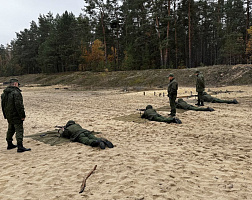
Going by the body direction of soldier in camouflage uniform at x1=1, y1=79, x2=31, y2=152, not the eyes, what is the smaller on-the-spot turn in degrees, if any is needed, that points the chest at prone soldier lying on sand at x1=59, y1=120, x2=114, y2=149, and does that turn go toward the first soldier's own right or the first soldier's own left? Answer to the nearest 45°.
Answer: approximately 45° to the first soldier's own right

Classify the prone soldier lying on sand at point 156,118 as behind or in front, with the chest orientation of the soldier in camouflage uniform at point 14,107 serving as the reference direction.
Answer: in front

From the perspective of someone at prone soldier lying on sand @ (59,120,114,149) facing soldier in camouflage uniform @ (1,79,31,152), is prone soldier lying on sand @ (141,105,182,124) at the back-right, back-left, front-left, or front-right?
back-right

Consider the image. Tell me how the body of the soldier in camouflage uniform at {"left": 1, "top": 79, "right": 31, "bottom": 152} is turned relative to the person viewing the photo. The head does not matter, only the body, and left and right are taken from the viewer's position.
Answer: facing away from the viewer and to the right of the viewer
